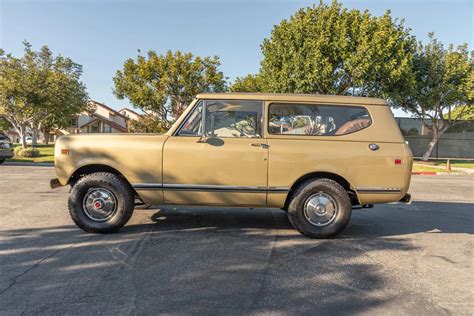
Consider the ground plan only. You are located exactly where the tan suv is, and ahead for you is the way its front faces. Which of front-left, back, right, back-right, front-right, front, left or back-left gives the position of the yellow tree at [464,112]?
back-right

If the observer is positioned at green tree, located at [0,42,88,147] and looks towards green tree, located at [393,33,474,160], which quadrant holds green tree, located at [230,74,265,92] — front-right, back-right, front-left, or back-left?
front-left

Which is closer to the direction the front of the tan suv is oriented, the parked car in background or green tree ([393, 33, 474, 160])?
the parked car in background

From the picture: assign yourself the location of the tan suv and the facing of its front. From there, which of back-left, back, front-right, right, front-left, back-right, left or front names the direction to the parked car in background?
front-right

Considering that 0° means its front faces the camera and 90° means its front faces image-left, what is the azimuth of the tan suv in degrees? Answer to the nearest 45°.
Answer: approximately 90°

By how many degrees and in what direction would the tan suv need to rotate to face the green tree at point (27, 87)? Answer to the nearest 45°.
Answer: approximately 45° to its right

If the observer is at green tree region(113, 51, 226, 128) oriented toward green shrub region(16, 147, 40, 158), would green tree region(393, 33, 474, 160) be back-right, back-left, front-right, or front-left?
back-left

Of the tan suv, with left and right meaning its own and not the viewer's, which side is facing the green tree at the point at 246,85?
right

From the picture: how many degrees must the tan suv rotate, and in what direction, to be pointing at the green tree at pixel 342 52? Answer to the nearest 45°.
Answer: approximately 90° to its right

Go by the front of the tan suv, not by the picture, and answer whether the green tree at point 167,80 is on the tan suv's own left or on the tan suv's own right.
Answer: on the tan suv's own right

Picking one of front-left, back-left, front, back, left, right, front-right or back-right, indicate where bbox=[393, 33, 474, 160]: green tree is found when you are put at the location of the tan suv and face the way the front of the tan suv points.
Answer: back-right

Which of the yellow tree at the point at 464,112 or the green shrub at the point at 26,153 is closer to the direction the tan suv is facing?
the green shrub
